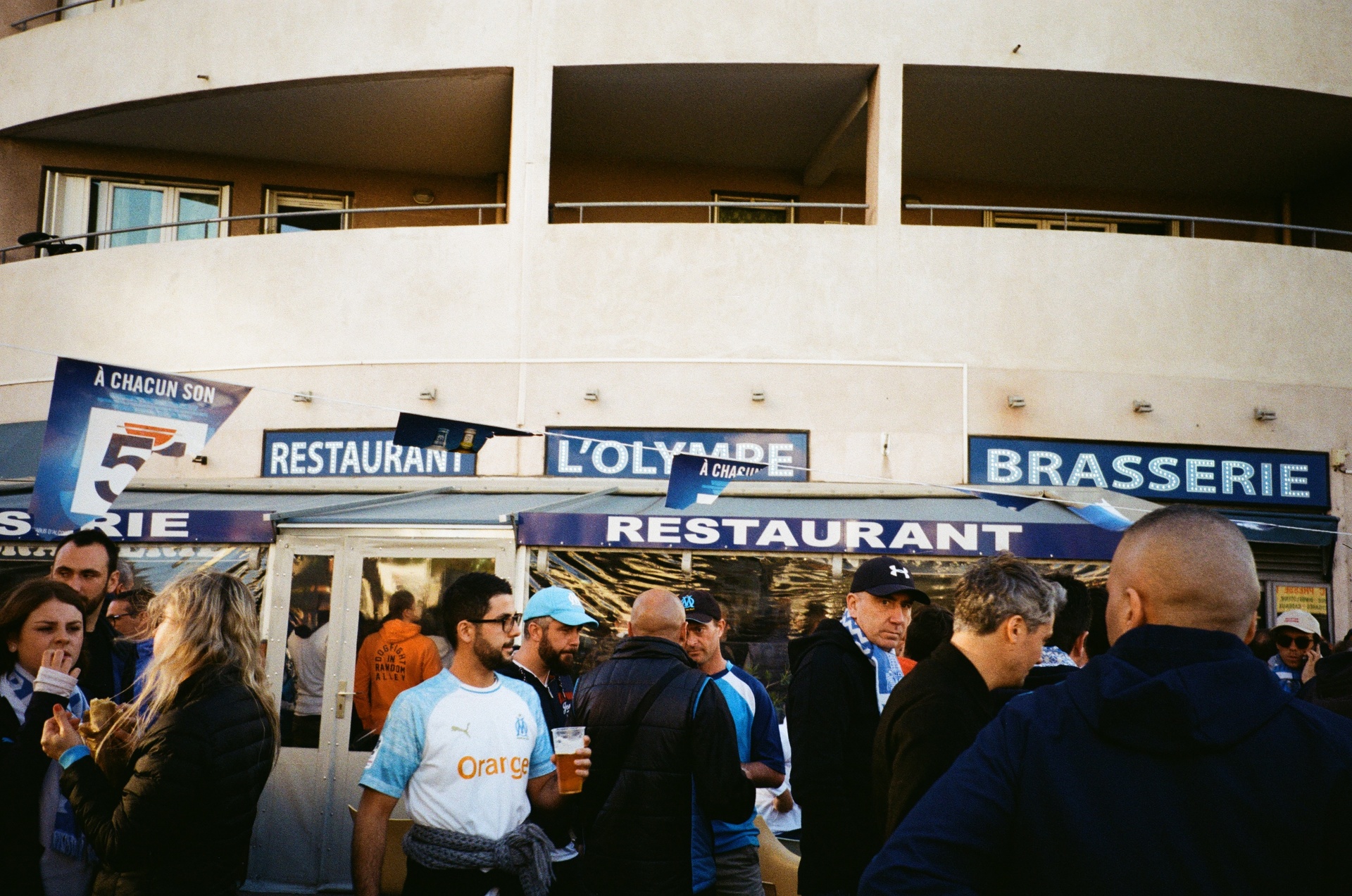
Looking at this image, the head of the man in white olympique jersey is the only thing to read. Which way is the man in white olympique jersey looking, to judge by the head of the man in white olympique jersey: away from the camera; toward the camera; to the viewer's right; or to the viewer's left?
to the viewer's right

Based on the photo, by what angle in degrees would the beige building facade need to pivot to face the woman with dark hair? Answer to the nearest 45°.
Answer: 0° — it already faces them

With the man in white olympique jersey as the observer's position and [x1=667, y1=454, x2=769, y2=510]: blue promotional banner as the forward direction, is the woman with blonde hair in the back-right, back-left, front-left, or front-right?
back-left

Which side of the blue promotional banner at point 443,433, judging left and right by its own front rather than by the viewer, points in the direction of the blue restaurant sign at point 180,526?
right

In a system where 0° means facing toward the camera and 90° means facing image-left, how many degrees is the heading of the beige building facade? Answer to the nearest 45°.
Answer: approximately 0°

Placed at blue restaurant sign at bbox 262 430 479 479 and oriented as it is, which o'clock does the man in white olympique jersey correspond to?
The man in white olympique jersey is roughly at 12 o'clock from the blue restaurant sign.

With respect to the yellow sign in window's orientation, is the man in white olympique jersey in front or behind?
in front

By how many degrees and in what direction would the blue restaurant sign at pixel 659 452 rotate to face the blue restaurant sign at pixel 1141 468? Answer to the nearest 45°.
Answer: approximately 90° to its left

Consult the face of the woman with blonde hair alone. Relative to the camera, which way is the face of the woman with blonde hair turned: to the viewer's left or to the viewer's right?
to the viewer's left

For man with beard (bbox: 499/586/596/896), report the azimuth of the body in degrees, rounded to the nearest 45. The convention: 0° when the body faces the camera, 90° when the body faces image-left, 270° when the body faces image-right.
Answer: approximately 315°

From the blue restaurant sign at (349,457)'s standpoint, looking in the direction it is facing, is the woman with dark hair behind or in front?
in front
